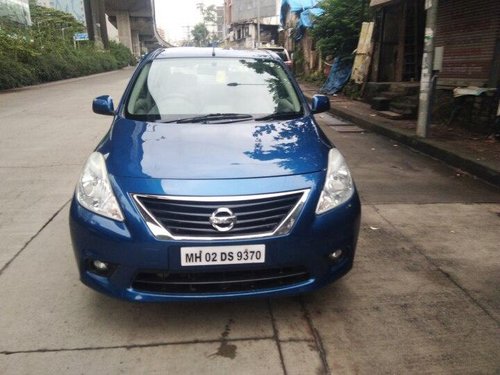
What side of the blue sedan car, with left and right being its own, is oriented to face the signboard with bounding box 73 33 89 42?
back

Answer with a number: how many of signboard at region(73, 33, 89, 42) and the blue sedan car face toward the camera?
2

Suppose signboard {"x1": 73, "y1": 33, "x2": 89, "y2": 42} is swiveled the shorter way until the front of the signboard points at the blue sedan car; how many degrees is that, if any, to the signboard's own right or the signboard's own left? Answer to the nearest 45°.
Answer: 0° — it already faces it

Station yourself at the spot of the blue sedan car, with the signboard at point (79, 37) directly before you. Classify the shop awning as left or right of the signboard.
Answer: right

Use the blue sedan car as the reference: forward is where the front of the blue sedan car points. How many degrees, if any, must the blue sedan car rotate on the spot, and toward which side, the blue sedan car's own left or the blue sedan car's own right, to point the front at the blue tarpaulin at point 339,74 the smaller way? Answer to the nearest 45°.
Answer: approximately 180°

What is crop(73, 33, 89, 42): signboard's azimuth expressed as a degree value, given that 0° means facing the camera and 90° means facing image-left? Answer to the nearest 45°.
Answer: approximately 0°
